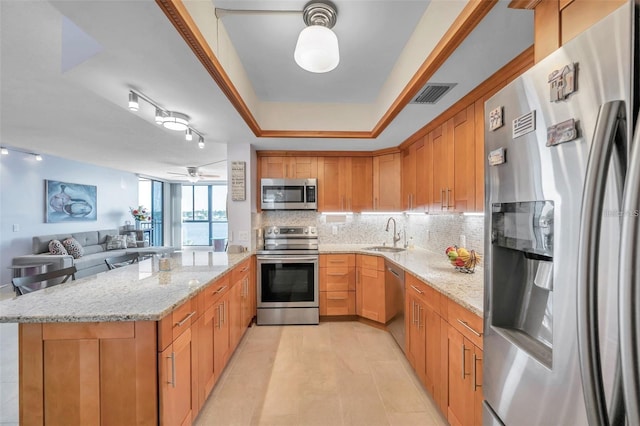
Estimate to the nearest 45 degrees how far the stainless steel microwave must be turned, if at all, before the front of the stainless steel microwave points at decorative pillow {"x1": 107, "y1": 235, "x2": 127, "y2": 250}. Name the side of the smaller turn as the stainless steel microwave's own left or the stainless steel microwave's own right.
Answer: approximately 135° to the stainless steel microwave's own right

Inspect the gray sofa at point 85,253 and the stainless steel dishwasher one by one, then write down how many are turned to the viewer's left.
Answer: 1

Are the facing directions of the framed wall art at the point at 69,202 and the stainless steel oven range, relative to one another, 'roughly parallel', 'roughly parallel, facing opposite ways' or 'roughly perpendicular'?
roughly perpendicular

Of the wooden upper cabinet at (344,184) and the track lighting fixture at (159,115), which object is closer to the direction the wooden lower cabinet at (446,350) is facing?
the track lighting fixture

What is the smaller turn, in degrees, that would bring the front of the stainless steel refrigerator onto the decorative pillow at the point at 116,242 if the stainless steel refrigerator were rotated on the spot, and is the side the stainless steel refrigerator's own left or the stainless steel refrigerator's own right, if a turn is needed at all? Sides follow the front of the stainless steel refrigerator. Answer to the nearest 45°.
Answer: approximately 45° to the stainless steel refrigerator's own right

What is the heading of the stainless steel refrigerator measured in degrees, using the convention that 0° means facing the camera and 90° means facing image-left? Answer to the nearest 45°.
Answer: approximately 45°

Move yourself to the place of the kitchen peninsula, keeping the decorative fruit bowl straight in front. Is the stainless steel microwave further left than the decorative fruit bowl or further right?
left

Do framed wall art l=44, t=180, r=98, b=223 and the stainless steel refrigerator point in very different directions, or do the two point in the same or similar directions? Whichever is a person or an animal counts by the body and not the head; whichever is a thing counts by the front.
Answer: very different directions

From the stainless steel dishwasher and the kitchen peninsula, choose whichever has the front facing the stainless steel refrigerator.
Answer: the kitchen peninsula
